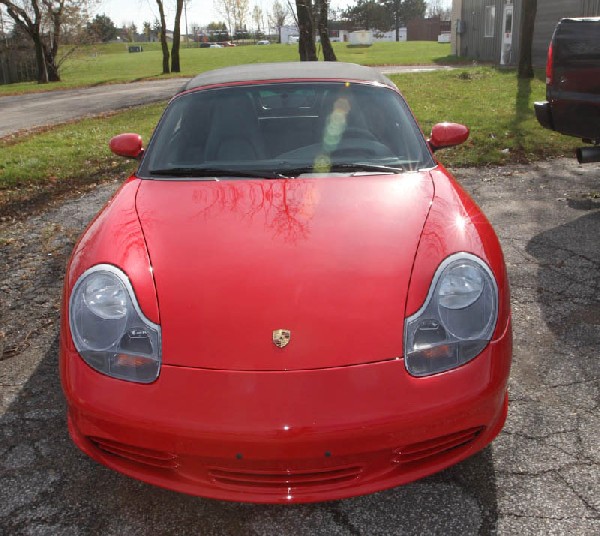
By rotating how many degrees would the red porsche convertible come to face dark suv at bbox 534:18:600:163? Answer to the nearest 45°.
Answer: approximately 135° to its left

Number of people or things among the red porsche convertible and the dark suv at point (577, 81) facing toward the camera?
1

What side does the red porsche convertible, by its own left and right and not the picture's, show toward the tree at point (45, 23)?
back

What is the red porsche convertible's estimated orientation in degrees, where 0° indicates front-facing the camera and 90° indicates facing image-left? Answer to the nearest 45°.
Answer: approximately 0°

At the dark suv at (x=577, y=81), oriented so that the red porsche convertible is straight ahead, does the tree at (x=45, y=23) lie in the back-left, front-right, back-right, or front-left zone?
back-right
